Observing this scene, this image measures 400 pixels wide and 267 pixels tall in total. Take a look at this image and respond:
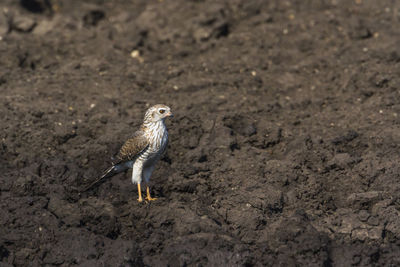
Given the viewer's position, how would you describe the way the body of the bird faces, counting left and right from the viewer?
facing to the right of the viewer
